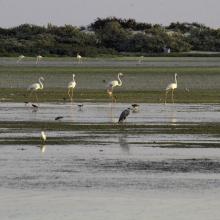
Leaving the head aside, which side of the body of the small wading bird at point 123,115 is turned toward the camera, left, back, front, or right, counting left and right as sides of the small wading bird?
right
